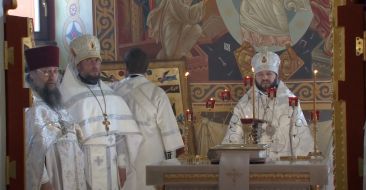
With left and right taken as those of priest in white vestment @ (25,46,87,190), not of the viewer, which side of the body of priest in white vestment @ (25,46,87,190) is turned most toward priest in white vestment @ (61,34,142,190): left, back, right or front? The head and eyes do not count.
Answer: left

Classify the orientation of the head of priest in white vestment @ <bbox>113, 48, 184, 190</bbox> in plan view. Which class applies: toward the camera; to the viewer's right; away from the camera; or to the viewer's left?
away from the camera

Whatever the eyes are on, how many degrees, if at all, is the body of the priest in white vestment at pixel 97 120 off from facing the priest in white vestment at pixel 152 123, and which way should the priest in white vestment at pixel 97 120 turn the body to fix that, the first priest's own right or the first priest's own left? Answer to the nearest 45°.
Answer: approximately 90° to the first priest's own left

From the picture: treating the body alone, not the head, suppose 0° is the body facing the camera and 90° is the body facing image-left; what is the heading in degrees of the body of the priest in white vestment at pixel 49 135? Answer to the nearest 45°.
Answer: approximately 315°

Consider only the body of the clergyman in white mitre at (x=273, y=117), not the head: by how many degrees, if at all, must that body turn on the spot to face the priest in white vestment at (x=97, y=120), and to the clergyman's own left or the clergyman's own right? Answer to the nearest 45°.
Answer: approximately 45° to the clergyman's own right

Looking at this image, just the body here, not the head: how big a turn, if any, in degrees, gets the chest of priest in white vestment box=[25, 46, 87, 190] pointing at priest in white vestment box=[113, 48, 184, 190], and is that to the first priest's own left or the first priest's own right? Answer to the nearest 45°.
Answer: approximately 90° to the first priest's own left
